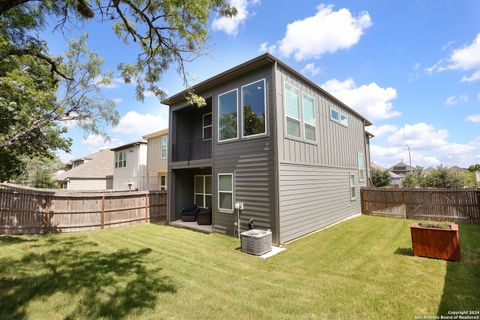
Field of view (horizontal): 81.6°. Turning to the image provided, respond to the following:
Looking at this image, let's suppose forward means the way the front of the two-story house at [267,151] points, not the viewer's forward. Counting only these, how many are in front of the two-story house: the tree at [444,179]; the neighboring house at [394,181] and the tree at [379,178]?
3

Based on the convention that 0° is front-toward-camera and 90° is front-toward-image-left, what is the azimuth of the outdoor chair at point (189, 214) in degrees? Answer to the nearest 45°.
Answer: approximately 45°

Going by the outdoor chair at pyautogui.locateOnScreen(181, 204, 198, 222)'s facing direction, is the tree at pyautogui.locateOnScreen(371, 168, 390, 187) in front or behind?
behind

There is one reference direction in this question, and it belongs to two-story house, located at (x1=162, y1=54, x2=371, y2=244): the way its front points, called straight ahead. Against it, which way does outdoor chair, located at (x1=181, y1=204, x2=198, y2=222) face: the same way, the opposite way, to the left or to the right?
the opposite way

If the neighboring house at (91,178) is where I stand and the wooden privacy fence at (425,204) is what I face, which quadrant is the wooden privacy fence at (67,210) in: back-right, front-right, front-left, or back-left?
front-right

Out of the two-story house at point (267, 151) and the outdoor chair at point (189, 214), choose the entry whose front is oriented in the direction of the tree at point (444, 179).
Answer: the two-story house

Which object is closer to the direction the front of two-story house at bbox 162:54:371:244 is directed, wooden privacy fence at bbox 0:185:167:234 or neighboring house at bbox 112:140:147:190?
the neighboring house

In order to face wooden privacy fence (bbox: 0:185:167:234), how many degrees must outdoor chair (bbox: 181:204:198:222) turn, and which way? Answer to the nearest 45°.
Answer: approximately 45° to its right

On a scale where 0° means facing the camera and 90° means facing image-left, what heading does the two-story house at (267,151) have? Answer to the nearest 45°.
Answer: approximately 225°

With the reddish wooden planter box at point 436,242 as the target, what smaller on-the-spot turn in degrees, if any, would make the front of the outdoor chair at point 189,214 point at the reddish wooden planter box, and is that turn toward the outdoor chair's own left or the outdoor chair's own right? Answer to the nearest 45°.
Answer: approximately 90° to the outdoor chair's own left

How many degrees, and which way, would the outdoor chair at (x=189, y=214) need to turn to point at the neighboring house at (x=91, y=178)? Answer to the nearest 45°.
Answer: approximately 90° to its right

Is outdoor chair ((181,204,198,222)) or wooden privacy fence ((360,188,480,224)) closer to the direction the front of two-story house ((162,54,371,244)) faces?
the wooden privacy fence

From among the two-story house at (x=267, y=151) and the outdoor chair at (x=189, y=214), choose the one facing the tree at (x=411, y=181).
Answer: the two-story house

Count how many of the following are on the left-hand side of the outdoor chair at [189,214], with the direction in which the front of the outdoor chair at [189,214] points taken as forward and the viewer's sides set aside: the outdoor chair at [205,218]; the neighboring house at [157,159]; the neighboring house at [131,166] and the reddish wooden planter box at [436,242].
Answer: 2
